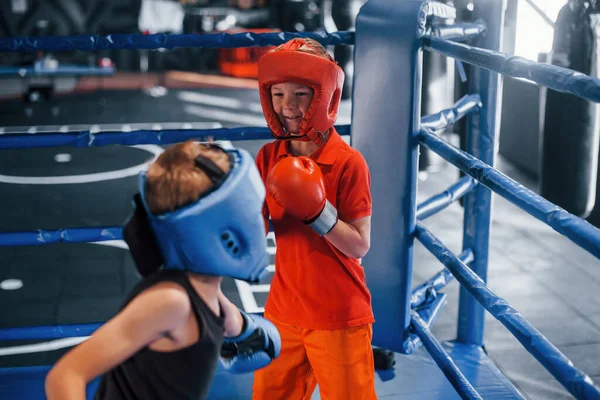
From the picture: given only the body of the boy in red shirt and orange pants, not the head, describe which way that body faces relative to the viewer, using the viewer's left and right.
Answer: facing the viewer and to the left of the viewer

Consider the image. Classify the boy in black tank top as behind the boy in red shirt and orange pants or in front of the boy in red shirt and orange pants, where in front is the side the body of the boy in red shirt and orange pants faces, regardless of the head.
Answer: in front
